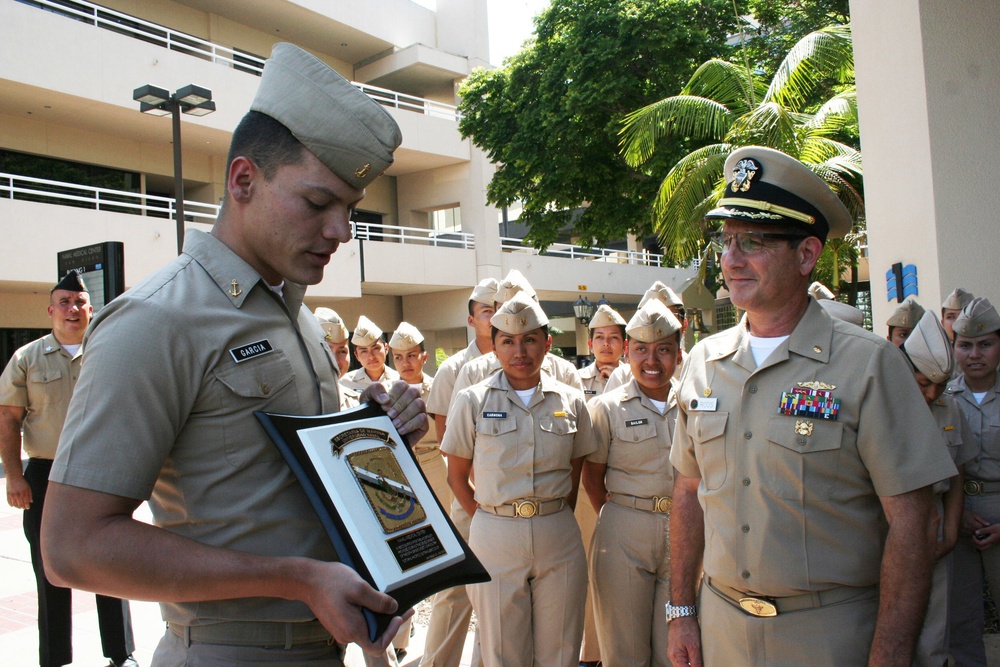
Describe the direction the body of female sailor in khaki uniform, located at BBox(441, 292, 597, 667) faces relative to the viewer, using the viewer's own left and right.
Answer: facing the viewer

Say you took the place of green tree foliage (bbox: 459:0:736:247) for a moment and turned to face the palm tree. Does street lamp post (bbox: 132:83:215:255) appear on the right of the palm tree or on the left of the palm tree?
right

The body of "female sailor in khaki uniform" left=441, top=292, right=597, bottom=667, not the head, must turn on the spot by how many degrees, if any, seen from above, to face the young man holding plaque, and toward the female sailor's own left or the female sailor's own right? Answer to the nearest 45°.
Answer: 0° — they already face them

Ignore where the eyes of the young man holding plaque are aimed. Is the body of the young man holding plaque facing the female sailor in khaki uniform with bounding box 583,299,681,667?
no

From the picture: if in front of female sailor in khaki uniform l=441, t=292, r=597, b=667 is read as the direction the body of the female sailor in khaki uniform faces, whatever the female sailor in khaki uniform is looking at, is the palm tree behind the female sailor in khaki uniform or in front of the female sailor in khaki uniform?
behind

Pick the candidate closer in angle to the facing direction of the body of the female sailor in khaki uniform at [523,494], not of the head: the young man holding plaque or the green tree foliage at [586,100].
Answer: the young man holding plaque

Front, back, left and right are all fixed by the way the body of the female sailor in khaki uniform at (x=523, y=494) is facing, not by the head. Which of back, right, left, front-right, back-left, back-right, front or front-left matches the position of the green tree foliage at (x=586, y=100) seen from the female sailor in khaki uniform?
back

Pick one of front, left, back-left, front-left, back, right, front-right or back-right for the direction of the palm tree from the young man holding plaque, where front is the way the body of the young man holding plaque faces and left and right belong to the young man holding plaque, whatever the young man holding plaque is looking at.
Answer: left

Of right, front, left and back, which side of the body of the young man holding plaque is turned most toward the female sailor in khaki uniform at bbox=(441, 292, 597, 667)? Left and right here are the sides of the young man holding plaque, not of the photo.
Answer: left

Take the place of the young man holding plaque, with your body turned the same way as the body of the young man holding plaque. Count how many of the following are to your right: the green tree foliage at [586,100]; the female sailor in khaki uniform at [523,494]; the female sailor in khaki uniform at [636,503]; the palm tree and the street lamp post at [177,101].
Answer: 0

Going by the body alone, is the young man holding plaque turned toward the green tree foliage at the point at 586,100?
no

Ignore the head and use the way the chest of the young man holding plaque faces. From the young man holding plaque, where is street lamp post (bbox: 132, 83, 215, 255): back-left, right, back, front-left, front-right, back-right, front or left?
back-left

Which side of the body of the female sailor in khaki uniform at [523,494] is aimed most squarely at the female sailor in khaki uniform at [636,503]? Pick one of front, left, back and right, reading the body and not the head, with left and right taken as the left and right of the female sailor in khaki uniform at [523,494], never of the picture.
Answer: left

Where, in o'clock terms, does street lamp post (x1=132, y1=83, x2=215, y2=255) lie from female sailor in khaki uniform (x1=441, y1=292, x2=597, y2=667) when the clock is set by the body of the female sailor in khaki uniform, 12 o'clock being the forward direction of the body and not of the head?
The street lamp post is roughly at 5 o'clock from the female sailor in khaki uniform.

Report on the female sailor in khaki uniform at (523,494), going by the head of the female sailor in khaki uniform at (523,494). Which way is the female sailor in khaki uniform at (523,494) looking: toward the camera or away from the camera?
toward the camera

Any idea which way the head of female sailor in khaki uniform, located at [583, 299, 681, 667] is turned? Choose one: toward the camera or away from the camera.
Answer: toward the camera
